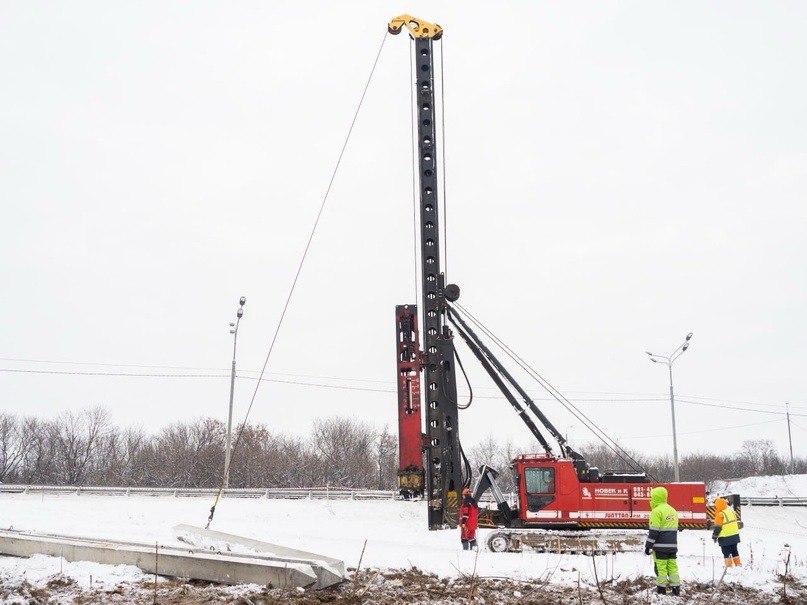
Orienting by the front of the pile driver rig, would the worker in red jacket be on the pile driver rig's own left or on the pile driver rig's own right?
on the pile driver rig's own left

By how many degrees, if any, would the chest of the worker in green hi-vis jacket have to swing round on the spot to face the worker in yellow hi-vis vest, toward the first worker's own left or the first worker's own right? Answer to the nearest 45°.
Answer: approximately 45° to the first worker's own right

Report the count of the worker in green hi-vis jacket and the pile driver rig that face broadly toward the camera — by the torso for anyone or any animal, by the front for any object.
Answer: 0

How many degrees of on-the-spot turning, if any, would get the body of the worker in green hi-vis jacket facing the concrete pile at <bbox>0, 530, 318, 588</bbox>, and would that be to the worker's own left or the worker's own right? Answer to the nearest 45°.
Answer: approximately 45° to the worker's own left

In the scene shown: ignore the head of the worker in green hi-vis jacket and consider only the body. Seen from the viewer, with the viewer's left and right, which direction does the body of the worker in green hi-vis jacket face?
facing away from the viewer and to the left of the viewer

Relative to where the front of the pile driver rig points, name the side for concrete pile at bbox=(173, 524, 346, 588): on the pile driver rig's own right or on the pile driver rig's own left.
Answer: on the pile driver rig's own left

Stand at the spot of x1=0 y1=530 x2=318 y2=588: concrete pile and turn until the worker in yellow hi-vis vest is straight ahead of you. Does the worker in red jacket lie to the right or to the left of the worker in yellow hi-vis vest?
left

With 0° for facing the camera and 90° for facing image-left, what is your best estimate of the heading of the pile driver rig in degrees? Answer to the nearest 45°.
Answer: approximately 90°

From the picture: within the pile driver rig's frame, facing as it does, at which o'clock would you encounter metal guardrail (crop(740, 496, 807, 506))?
The metal guardrail is roughly at 4 o'clock from the pile driver rig.

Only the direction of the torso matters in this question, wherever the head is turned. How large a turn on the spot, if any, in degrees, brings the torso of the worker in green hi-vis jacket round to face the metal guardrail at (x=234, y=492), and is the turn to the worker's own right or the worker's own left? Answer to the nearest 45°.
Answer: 0° — they already face it
